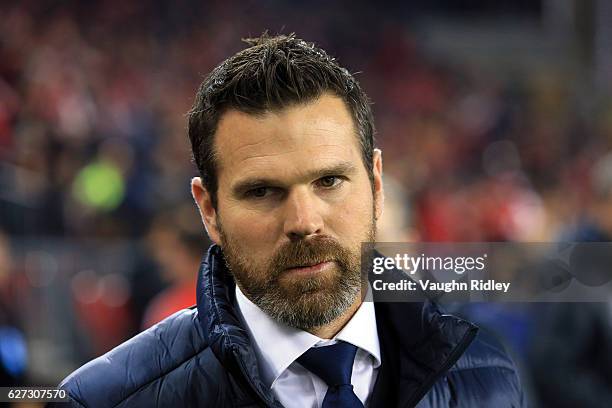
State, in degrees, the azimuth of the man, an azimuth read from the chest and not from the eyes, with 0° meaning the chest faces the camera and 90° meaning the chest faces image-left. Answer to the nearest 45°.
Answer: approximately 0°
